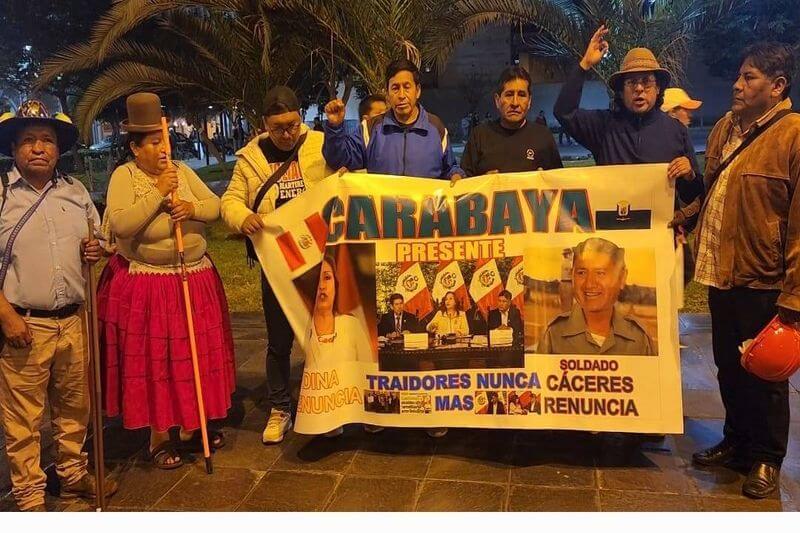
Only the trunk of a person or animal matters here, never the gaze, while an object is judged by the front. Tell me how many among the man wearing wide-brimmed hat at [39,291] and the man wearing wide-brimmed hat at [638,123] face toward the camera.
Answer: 2

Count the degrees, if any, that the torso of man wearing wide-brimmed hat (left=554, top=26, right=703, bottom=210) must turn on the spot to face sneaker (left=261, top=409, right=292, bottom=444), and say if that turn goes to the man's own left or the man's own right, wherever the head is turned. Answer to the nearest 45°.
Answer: approximately 90° to the man's own right

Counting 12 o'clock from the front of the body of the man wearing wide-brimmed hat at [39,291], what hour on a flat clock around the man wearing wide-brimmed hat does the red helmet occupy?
The red helmet is roughly at 10 o'clock from the man wearing wide-brimmed hat.

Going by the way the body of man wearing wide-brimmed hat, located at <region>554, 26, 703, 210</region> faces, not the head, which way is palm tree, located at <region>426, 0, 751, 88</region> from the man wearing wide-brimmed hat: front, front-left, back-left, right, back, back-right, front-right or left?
back

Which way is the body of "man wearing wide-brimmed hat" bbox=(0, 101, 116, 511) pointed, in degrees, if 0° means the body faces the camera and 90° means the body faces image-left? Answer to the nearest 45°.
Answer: approximately 0°

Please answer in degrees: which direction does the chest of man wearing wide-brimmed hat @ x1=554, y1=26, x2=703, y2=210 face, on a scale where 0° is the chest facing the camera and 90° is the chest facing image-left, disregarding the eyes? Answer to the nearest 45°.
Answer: approximately 0°

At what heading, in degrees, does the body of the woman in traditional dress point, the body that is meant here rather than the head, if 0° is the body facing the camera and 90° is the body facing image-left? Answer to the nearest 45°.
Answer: approximately 315°

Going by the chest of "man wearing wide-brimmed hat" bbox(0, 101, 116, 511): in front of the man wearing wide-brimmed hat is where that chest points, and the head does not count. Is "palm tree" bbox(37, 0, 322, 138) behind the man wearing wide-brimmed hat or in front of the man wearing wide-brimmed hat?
behind

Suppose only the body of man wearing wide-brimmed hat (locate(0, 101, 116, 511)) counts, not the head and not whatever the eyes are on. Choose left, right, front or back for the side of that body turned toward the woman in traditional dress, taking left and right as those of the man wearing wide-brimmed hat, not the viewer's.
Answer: left

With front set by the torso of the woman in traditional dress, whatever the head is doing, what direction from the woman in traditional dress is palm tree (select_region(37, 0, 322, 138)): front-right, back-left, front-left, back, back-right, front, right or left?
back-left
